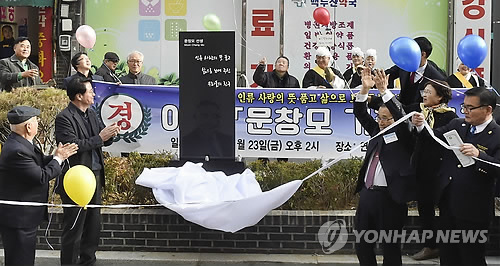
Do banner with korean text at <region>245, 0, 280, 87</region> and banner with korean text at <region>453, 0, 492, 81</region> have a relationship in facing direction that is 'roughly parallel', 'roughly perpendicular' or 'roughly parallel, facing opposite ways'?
roughly parallel

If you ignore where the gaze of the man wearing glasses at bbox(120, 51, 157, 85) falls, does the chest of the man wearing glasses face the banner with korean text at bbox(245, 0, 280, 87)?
no

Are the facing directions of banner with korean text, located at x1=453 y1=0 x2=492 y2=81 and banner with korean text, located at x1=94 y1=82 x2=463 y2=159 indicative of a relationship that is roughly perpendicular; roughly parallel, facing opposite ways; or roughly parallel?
roughly parallel

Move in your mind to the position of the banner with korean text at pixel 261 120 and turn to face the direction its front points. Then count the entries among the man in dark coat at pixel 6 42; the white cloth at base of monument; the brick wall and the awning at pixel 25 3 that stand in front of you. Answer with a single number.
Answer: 2

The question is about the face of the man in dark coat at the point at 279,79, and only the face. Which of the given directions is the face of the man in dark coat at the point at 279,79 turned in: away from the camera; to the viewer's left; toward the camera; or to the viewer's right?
toward the camera

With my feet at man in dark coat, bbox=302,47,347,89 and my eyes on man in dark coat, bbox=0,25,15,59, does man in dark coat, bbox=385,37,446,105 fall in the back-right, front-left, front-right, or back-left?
back-left

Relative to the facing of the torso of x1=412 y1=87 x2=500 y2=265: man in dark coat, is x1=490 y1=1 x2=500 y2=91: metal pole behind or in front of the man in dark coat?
behind

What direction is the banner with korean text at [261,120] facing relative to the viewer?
toward the camera

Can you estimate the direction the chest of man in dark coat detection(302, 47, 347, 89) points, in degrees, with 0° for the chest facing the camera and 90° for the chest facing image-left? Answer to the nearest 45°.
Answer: approximately 0°

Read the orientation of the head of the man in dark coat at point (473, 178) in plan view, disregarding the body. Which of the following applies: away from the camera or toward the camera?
toward the camera

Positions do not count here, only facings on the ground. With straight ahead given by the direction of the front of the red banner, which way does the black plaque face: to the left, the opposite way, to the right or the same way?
the same way

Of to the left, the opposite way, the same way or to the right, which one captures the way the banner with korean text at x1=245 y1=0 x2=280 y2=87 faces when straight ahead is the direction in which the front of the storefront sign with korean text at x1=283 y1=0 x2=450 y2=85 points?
the same way

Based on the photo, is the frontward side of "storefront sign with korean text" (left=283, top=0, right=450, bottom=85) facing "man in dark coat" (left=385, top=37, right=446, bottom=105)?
yes

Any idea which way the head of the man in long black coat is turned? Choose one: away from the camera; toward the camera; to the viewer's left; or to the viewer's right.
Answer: to the viewer's right

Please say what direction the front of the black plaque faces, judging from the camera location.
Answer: facing the viewer

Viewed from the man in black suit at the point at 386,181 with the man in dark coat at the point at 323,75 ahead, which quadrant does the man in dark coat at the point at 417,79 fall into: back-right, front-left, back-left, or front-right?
front-right

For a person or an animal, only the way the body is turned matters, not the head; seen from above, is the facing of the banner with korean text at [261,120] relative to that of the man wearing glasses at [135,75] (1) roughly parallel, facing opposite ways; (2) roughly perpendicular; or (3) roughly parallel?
roughly parallel

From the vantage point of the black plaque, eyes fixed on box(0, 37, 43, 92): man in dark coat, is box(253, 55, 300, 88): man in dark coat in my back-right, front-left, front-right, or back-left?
front-right

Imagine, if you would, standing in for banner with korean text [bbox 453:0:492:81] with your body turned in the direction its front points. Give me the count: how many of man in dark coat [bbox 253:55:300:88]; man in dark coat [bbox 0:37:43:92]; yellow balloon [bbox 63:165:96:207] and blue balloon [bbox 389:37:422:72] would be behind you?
0
